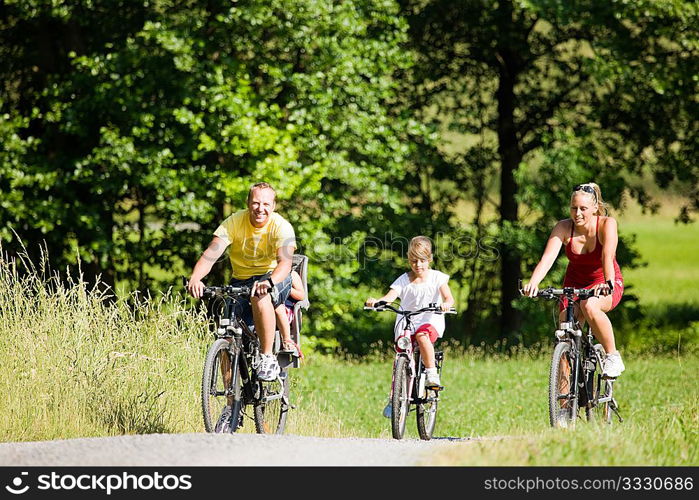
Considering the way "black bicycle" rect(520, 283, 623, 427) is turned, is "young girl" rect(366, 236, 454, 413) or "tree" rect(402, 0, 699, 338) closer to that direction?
the young girl

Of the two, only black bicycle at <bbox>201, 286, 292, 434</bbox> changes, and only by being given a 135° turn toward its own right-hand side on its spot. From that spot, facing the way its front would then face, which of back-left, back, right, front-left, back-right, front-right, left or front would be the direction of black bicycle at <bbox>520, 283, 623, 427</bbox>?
right

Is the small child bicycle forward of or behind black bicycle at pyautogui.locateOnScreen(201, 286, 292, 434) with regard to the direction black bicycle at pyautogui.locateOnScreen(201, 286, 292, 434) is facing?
behind

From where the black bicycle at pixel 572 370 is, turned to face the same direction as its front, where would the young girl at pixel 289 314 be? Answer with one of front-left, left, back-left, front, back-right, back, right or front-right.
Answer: front-right

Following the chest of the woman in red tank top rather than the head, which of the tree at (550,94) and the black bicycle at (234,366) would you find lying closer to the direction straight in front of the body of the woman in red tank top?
the black bicycle
